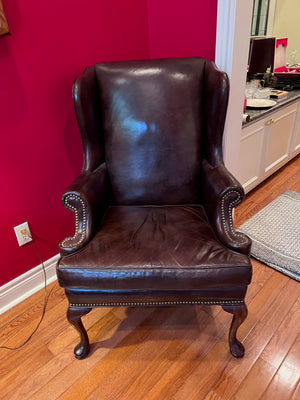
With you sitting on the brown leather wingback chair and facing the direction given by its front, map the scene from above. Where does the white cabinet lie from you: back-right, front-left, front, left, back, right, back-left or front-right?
back-left

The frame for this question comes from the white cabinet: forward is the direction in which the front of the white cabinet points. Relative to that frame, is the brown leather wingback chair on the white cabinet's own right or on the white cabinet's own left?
on the white cabinet's own right

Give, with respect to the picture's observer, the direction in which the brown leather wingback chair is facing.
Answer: facing the viewer

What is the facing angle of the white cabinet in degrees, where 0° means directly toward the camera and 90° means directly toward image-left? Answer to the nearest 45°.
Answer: approximately 315°

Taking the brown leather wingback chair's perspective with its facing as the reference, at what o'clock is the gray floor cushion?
The gray floor cushion is roughly at 8 o'clock from the brown leather wingback chair.

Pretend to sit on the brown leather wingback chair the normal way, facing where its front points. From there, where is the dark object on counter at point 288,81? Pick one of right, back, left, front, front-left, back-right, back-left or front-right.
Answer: back-left

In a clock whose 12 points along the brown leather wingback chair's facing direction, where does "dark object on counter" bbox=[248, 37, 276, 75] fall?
The dark object on counter is roughly at 7 o'clock from the brown leather wingback chair.

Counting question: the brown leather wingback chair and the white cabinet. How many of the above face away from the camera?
0
